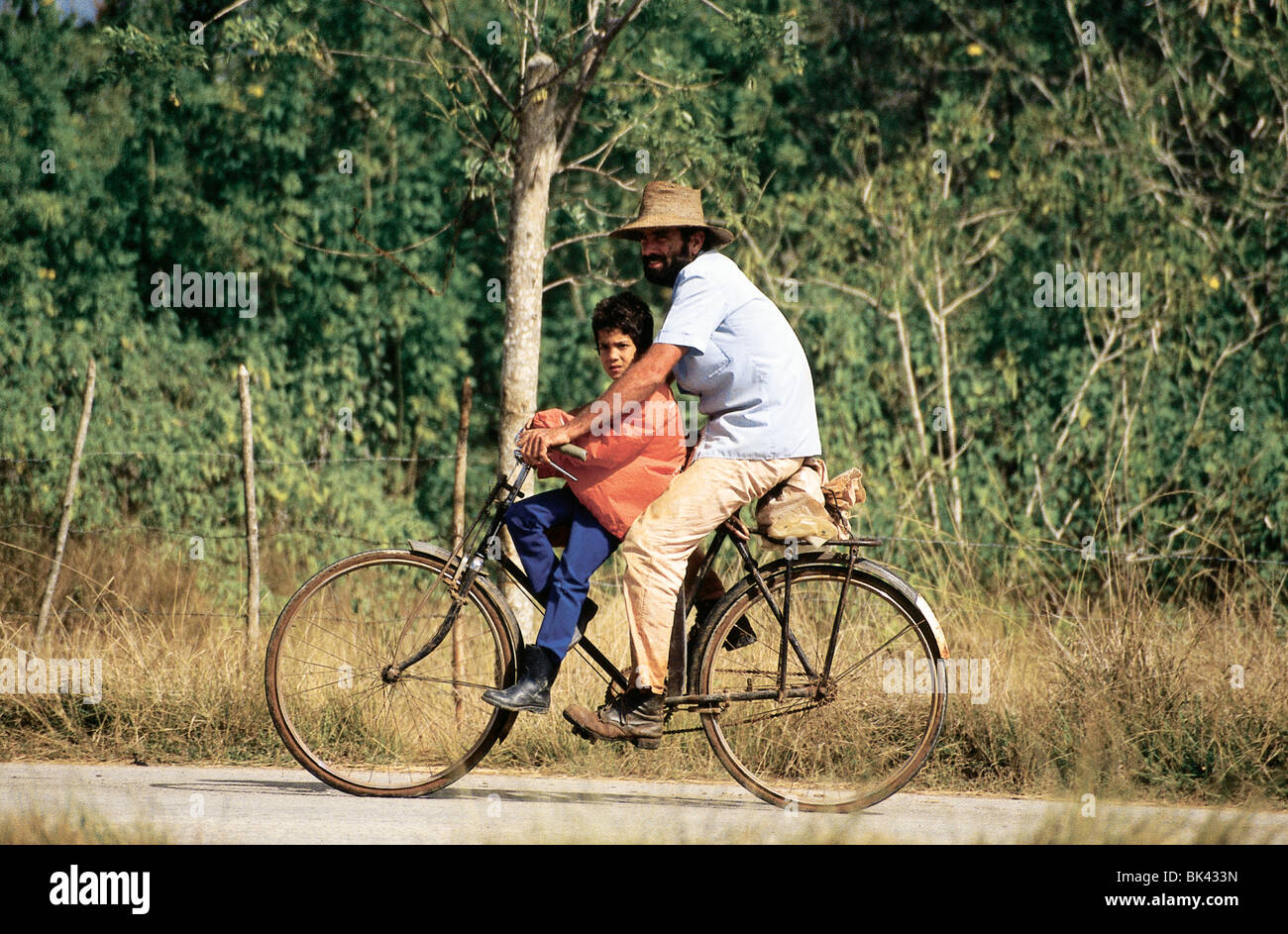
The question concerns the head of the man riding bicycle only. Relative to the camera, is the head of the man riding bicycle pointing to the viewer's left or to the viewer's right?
to the viewer's left

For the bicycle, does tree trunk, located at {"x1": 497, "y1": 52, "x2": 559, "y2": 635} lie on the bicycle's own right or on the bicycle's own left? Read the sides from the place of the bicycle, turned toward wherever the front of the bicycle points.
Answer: on the bicycle's own right

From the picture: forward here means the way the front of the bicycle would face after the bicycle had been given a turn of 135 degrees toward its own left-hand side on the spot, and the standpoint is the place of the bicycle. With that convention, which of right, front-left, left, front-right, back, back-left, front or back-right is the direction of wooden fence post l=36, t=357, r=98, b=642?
back

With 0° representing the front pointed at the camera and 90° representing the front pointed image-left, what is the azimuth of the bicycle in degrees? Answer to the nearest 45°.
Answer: approximately 90°

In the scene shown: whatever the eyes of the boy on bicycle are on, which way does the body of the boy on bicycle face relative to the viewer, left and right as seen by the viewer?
facing to the left of the viewer

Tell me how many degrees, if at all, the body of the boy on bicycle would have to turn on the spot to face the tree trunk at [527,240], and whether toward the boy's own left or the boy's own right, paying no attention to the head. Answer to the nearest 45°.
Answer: approximately 90° to the boy's own right

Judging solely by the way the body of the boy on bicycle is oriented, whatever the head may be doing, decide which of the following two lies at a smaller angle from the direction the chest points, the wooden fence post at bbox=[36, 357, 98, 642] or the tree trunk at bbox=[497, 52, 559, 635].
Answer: the wooden fence post

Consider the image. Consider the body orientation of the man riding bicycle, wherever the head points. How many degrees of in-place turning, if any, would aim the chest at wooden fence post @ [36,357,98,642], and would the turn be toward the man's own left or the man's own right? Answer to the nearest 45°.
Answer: approximately 45° to the man's own right

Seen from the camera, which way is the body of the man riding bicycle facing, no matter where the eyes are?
to the viewer's left
